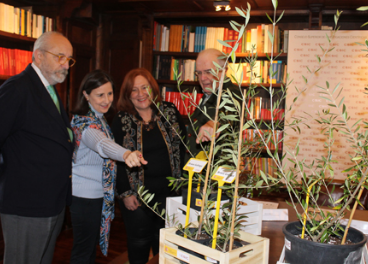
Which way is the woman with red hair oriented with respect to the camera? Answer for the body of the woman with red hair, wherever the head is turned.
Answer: toward the camera

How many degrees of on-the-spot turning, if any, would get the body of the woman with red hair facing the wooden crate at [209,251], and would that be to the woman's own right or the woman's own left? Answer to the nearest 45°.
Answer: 0° — they already face it

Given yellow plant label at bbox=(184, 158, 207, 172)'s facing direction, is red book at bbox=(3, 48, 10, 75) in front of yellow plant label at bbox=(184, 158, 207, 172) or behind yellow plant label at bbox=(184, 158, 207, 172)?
behind

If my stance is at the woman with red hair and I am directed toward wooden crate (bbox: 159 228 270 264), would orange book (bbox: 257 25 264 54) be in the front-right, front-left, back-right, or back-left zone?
back-left

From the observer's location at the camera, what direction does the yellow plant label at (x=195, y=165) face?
facing the viewer

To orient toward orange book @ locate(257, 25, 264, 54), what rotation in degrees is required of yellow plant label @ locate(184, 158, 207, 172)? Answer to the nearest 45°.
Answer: approximately 180°

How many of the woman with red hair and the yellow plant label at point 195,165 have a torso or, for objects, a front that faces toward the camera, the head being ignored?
2

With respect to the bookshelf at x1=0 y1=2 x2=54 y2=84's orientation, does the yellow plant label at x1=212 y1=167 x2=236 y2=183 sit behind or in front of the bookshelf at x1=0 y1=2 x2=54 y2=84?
in front

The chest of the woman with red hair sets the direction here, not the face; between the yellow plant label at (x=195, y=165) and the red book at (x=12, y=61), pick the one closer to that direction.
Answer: the yellow plant label

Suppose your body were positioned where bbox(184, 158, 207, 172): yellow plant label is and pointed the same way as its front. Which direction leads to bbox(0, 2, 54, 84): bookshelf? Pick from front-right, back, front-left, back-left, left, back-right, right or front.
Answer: back-right
